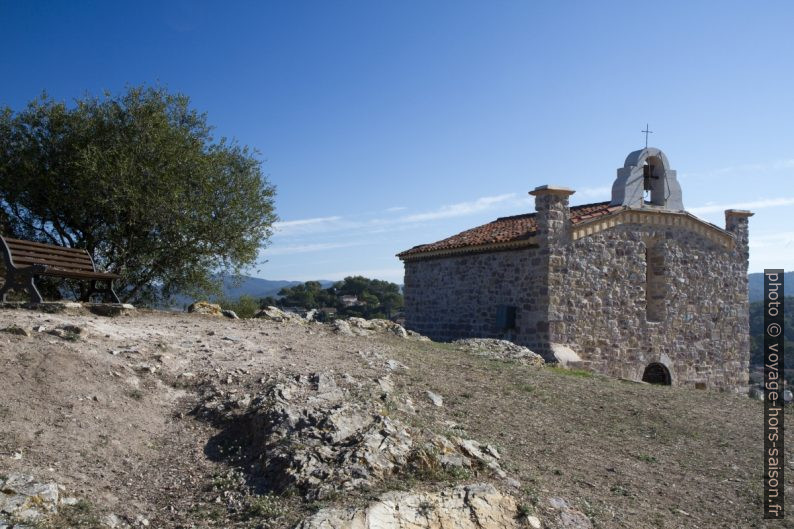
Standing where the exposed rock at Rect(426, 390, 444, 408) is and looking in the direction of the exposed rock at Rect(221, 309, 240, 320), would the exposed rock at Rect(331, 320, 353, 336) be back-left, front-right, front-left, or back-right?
front-right

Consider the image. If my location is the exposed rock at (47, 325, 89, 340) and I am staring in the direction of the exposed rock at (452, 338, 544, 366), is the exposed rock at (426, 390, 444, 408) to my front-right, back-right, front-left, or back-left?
front-right

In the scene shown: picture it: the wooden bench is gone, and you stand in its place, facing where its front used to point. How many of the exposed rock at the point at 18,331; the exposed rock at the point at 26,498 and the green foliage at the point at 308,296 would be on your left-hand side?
1
